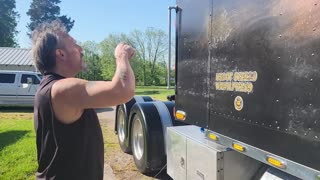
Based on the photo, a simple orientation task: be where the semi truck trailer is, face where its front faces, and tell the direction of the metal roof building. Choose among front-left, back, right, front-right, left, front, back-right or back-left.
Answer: back

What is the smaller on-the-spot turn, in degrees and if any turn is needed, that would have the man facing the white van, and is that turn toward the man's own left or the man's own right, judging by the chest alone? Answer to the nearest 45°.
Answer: approximately 90° to the man's own left

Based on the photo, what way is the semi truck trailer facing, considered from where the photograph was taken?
facing the viewer and to the right of the viewer

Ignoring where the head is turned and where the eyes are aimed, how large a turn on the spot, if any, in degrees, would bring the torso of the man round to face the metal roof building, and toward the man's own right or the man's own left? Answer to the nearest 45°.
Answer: approximately 90° to the man's own left

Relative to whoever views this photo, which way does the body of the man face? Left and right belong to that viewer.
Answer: facing to the right of the viewer

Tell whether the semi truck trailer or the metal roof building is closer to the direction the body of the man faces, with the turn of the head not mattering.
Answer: the semi truck trailer

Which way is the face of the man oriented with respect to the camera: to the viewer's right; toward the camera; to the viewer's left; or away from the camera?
to the viewer's right

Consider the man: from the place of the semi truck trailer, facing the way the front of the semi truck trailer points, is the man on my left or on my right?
on my right

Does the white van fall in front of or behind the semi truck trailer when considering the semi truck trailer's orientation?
behind
